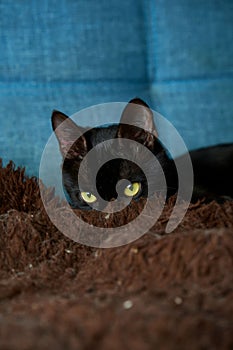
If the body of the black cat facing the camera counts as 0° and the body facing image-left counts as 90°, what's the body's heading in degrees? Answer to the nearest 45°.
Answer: approximately 45°
